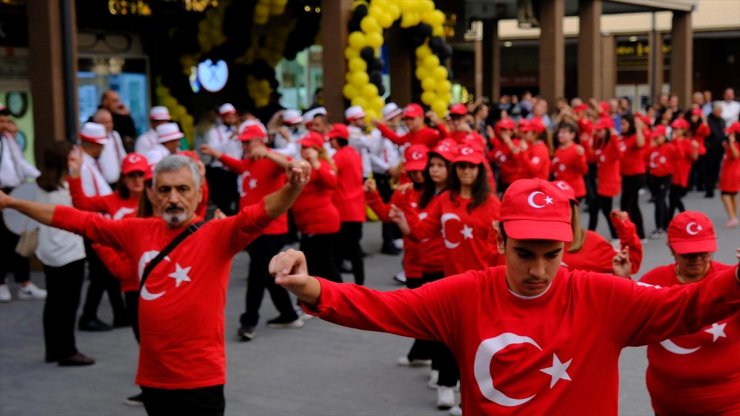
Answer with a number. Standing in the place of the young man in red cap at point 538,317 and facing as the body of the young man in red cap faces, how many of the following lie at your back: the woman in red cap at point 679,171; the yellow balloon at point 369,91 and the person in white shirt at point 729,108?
3

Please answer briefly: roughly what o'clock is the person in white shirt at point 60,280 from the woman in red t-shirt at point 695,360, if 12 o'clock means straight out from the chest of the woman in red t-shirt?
The person in white shirt is roughly at 4 o'clock from the woman in red t-shirt.

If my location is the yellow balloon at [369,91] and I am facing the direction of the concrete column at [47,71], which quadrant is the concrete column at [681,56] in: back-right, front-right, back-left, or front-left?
back-right

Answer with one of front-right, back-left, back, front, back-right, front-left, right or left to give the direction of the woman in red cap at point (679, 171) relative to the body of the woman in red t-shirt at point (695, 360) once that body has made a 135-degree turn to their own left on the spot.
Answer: front-left

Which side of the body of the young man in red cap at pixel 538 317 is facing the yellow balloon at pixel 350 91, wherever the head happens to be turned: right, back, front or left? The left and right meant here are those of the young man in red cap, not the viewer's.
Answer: back

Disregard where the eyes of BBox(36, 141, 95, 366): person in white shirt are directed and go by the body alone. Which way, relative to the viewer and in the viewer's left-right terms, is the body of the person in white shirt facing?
facing to the right of the viewer

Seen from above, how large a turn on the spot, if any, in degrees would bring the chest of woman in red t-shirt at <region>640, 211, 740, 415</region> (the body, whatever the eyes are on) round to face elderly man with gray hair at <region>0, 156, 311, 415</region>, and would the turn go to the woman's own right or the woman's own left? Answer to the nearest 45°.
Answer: approximately 90° to the woman's own right

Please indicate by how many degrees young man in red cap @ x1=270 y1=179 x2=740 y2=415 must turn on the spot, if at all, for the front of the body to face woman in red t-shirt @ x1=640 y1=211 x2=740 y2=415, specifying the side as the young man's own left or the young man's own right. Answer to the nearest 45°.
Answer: approximately 135° to the young man's own left

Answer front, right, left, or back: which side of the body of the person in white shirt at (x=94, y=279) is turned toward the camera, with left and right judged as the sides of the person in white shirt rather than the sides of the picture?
right
